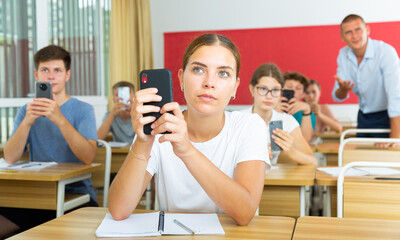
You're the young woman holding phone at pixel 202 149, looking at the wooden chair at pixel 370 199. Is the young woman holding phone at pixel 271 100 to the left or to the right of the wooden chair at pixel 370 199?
left

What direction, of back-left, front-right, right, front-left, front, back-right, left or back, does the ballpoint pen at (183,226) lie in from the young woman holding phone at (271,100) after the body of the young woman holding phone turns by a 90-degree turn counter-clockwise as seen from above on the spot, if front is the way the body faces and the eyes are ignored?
right

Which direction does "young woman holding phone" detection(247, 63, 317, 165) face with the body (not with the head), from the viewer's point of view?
toward the camera

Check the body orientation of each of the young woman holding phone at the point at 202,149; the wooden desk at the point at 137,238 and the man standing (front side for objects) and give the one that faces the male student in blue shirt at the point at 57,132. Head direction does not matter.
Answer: the man standing

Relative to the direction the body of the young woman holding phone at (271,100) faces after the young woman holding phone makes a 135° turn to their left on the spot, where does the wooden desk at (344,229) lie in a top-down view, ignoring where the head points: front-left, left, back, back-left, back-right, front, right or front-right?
back-right

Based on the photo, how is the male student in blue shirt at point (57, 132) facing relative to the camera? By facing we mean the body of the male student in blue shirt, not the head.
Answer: toward the camera

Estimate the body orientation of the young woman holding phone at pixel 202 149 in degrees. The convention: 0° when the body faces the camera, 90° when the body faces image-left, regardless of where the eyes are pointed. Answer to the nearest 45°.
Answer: approximately 0°

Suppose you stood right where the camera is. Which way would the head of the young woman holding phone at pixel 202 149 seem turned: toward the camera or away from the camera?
toward the camera
